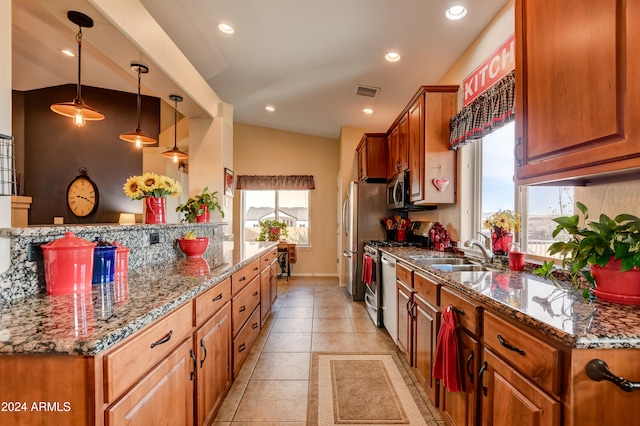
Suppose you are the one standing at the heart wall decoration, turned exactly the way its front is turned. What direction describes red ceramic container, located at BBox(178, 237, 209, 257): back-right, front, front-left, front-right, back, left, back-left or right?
front-right

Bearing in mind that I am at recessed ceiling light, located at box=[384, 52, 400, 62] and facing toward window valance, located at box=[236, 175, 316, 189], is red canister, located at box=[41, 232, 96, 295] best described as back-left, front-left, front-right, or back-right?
back-left

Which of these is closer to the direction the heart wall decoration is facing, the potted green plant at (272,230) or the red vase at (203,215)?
the red vase

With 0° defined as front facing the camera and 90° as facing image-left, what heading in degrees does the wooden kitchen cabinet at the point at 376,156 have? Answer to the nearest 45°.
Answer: approximately 90°

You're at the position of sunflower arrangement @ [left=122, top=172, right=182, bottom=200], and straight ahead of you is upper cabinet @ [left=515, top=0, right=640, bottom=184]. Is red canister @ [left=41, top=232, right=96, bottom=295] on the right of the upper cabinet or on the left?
right

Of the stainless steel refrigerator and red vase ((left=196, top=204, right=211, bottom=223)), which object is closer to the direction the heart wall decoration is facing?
the red vase

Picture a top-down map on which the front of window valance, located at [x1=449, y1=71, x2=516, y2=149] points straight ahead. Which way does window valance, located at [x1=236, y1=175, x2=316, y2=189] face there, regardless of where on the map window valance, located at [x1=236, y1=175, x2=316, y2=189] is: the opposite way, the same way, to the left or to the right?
to the left

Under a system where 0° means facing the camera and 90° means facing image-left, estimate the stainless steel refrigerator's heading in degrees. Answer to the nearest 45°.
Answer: approximately 90°

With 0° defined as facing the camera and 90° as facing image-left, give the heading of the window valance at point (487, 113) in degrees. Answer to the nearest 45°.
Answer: approximately 45°
